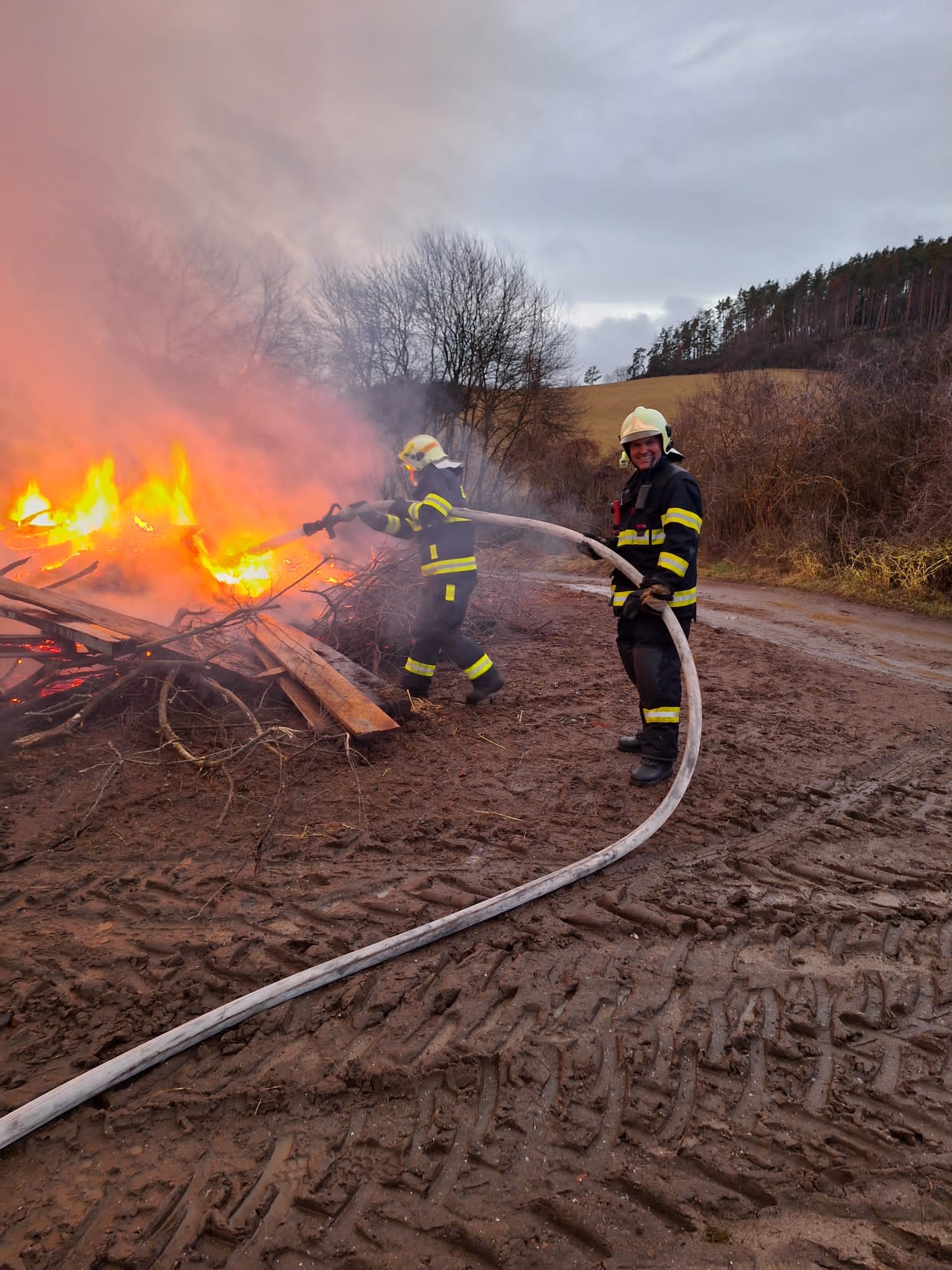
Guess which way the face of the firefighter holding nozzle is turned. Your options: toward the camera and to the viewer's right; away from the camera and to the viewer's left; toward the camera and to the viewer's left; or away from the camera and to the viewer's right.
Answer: away from the camera and to the viewer's left

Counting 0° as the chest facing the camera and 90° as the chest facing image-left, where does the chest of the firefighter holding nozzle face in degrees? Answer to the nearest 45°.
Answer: approximately 90°

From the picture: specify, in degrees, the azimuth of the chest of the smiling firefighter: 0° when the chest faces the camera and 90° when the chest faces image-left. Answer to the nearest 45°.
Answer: approximately 45°

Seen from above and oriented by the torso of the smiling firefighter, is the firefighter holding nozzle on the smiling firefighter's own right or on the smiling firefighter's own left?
on the smiling firefighter's own right

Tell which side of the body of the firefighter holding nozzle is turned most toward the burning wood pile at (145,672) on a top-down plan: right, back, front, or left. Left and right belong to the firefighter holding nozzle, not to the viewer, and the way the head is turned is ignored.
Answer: front

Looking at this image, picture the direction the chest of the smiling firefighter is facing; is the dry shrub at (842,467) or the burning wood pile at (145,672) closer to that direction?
the burning wood pile

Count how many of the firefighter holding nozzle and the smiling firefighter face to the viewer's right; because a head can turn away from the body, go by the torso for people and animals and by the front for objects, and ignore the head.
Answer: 0

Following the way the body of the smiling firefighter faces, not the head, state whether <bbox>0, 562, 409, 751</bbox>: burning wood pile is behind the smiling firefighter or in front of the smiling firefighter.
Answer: in front
